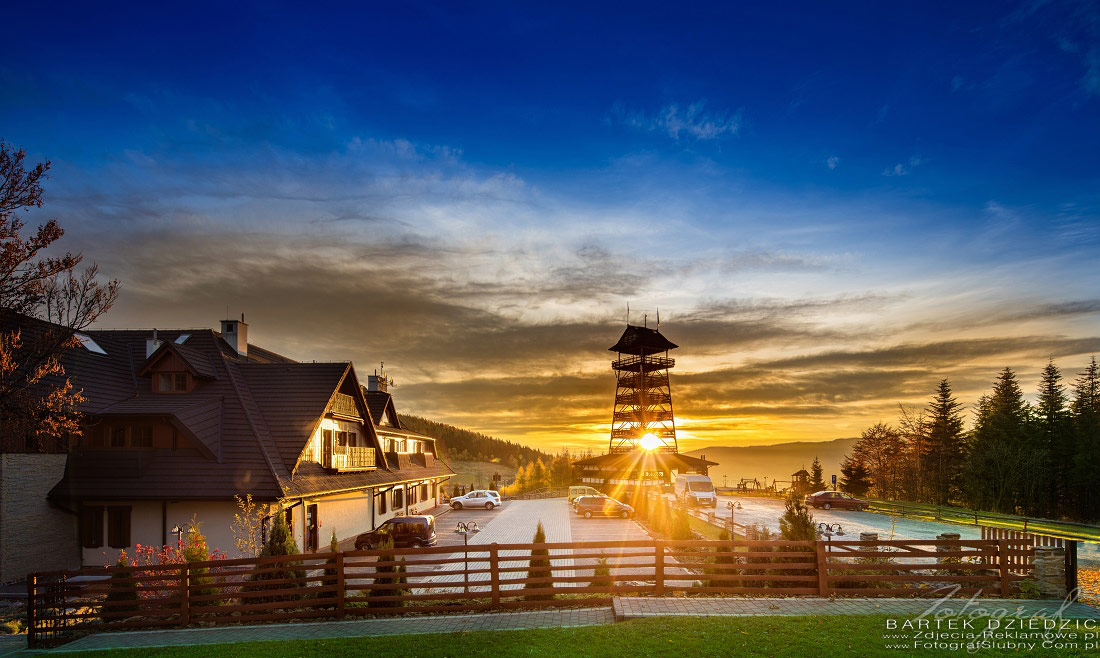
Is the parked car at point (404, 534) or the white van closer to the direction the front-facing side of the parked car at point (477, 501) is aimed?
the parked car

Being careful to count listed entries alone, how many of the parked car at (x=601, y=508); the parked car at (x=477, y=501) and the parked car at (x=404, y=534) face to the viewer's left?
2

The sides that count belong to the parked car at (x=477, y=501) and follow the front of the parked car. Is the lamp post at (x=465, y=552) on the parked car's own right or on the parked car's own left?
on the parked car's own left

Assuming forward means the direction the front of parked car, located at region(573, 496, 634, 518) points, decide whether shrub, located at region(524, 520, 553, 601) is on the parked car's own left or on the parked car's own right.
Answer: on the parked car's own right

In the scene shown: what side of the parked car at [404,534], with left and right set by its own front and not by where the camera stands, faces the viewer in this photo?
left

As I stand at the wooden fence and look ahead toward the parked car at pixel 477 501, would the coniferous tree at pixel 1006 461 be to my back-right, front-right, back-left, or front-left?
front-right

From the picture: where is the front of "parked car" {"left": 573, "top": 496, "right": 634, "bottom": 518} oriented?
to the viewer's right

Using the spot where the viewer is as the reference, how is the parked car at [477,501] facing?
facing to the left of the viewer

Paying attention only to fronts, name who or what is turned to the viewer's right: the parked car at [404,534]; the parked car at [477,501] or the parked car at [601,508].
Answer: the parked car at [601,508]
